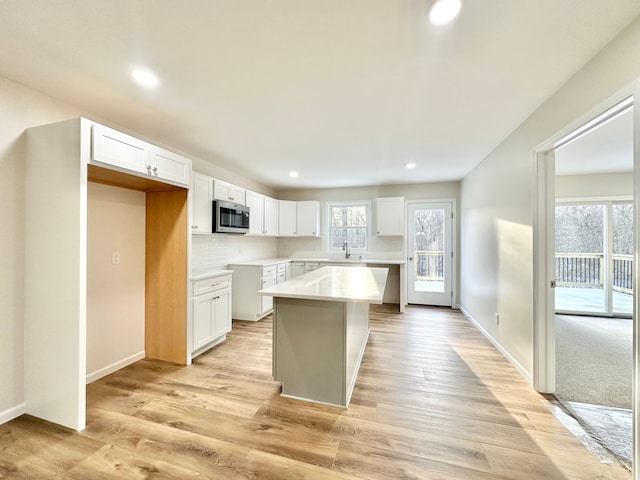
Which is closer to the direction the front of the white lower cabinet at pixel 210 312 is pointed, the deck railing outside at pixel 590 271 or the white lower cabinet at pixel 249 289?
the deck railing outside

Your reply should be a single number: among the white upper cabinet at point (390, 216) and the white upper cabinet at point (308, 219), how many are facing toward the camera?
2

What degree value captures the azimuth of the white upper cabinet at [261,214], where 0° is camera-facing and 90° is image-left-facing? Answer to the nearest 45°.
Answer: approximately 315°

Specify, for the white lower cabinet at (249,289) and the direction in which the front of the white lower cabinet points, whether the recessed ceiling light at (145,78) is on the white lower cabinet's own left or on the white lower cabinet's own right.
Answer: on the white lower cabinet's own right

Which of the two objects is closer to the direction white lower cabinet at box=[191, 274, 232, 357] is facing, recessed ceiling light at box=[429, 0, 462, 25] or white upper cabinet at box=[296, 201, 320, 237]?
the recessed ceiling light

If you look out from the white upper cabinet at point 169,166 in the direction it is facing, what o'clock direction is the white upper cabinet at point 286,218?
the white upper cabinet at point 286,218 is roughly at 9 o'clock from the white upper cabinet at point 169,166.

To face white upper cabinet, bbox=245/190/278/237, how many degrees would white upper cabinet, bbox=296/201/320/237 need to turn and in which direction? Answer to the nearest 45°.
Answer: approximately 45° to its right

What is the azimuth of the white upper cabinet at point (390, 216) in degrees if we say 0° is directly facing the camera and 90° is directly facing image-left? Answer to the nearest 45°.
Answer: approximately 0°

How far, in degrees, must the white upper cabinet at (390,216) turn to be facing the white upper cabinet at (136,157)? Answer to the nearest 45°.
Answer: approximately 45° to its right
